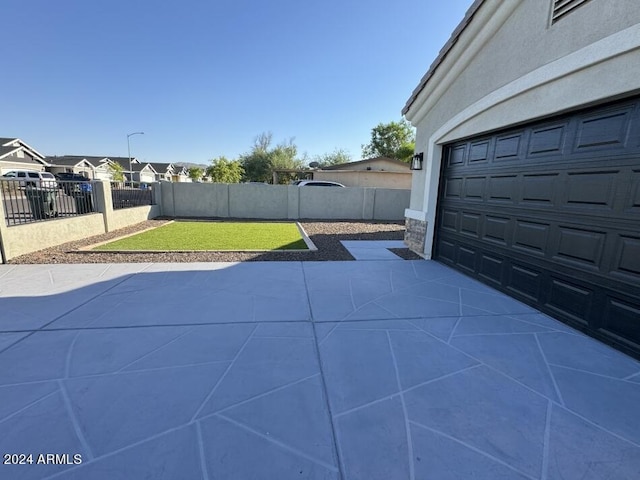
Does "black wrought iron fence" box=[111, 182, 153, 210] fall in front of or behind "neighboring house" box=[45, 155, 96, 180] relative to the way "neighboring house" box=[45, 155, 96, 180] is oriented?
in front

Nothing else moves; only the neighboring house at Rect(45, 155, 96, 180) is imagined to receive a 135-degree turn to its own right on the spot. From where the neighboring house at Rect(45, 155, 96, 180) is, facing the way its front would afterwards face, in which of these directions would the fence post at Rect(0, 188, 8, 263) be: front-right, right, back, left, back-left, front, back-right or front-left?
left

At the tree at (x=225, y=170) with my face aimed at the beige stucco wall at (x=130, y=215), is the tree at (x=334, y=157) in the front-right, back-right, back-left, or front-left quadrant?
back-left

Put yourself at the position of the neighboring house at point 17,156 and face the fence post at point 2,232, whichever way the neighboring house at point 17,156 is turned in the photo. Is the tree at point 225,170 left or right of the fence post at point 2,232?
left

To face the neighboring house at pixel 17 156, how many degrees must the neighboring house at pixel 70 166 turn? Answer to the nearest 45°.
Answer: approximately 45° to its right

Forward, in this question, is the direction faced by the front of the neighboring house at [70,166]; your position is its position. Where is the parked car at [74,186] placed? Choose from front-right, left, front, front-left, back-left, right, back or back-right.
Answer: front-right

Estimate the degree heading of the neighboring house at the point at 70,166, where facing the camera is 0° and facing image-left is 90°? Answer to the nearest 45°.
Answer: approximately 315°

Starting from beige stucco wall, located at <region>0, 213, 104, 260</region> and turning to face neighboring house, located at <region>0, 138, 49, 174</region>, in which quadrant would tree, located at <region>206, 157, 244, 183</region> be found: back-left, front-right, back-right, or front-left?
front-right

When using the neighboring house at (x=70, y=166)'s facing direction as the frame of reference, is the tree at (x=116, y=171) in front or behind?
in front

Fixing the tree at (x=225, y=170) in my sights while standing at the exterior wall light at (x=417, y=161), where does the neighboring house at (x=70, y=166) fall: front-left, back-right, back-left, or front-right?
front-left
